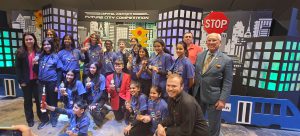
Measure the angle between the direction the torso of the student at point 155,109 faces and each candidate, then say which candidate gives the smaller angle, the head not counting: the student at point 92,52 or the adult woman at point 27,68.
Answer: the adult woman

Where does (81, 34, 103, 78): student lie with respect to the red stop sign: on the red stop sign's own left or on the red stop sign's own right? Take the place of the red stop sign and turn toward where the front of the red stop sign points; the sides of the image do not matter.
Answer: on the red stop sign's own right

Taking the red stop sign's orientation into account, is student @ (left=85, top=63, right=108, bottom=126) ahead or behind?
ahead

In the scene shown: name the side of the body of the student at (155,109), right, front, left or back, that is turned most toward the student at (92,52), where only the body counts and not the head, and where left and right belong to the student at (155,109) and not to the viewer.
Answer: right

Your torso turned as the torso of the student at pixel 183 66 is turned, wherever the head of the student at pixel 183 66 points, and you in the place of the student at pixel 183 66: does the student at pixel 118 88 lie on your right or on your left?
on your right

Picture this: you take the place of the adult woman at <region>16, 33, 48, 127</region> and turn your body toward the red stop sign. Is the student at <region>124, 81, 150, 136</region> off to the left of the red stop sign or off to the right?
right

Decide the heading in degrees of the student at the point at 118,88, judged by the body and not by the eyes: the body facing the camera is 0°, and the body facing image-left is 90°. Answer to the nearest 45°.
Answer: approximately 0°

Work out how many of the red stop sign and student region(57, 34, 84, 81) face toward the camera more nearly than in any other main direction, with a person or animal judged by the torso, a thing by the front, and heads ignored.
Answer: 2

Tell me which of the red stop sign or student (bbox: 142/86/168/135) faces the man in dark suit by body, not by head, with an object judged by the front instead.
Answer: the red stop sign

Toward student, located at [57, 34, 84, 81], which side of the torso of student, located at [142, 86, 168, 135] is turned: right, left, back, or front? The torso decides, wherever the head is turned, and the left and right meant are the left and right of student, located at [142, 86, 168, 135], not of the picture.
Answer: right

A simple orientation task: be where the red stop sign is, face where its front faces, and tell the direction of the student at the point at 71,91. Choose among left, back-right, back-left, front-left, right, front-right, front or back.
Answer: front-right

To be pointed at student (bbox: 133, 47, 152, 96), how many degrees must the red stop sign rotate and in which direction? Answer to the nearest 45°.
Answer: approximately 45° to its right
